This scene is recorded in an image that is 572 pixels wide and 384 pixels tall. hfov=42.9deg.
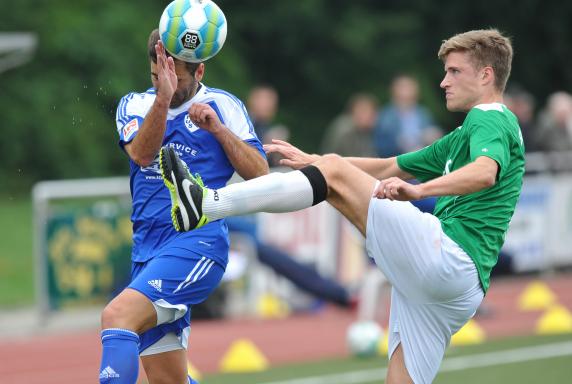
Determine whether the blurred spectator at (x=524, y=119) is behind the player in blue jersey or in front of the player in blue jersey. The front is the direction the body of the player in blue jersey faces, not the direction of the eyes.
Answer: behind

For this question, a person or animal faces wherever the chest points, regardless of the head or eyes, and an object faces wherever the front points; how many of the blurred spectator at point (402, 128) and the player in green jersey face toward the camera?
1

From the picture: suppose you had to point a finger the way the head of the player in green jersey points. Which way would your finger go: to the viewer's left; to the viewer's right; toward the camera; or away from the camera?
to the viewer's left

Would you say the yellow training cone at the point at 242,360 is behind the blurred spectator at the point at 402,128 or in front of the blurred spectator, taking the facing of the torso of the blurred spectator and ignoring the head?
in front

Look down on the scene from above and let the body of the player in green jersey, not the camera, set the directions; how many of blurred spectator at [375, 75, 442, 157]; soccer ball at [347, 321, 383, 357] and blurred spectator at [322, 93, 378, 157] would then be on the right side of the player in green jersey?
3

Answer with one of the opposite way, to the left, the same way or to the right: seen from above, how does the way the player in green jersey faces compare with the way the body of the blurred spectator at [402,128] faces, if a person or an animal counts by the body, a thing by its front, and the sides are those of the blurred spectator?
to the right

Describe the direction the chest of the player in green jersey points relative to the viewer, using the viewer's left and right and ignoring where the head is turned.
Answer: facing to the left of the viewer

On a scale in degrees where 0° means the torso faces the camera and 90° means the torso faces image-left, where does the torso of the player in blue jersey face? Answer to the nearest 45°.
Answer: approximately 45°
